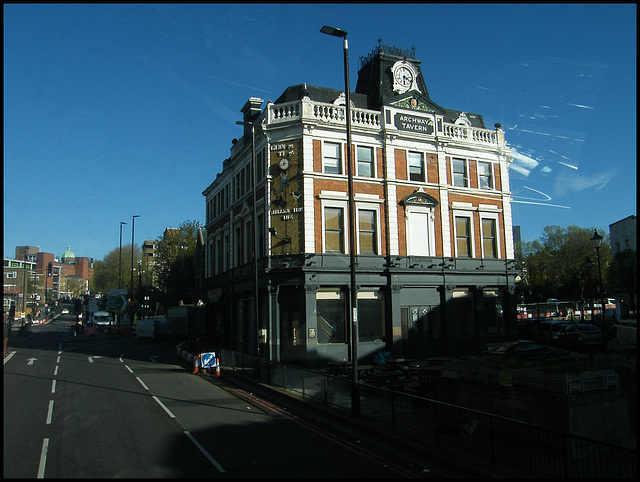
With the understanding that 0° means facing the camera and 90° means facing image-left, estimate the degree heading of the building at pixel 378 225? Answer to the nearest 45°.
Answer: approximately 315°

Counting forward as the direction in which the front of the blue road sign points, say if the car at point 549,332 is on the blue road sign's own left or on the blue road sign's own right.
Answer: on the blue road sign's own left

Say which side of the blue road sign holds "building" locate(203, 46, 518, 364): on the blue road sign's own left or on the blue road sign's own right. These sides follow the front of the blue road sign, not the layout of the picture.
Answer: on the blue road sign's own left

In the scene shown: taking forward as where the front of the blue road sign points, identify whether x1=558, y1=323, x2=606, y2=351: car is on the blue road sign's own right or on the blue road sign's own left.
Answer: on the blue road sign's own left

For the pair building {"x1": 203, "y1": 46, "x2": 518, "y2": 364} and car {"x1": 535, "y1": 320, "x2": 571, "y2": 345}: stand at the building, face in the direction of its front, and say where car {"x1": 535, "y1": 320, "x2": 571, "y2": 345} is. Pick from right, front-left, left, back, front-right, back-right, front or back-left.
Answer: left

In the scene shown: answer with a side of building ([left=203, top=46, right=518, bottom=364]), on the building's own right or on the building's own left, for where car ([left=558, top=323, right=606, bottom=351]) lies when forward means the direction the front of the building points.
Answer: on the building's own left

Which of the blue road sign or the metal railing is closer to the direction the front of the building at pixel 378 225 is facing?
the metal railing

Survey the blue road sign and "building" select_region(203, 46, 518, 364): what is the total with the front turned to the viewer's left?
0
